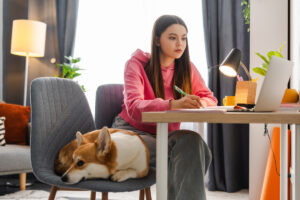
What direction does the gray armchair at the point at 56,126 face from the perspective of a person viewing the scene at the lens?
facing the viewer and to the right of the viewer

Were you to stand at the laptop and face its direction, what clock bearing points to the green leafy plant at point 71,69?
The green leafy plant is roughly at 12 o'clock from the laptop.

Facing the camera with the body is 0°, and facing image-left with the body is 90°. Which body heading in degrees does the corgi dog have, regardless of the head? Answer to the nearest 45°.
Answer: approximately 45°

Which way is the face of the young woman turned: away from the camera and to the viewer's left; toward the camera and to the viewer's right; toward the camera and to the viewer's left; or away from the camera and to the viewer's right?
toward the camera and to the viewer's right

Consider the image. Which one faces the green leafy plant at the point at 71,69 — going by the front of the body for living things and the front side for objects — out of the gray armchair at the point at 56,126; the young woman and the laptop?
the laptop

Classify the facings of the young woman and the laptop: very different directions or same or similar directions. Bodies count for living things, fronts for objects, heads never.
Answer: very different directions

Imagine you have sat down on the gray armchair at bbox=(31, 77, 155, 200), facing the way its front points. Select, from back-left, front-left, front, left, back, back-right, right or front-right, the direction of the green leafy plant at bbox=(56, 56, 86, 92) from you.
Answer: back-left

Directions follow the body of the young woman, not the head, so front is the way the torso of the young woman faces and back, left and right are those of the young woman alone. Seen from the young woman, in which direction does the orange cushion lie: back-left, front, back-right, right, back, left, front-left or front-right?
back

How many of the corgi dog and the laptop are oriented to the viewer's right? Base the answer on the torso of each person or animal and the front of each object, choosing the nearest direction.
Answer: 0

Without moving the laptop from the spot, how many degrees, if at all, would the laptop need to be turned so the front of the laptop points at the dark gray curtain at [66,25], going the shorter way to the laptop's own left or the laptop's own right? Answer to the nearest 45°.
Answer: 0° — it already faces it

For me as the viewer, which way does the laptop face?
facing away from the viewer and to the left of the viewer

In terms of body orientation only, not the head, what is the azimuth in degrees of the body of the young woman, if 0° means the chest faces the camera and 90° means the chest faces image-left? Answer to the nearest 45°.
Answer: approximately 315°

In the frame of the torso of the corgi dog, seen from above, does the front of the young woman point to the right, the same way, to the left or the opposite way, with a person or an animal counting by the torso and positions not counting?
to the left

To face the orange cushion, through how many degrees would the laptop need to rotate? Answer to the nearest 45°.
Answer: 0° — it already faces it

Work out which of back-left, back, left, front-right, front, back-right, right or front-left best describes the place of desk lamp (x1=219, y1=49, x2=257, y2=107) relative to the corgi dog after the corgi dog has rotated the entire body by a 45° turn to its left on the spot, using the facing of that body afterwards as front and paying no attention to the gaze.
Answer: left

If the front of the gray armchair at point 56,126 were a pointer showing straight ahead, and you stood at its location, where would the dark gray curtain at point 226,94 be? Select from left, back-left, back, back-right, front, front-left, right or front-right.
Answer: left
